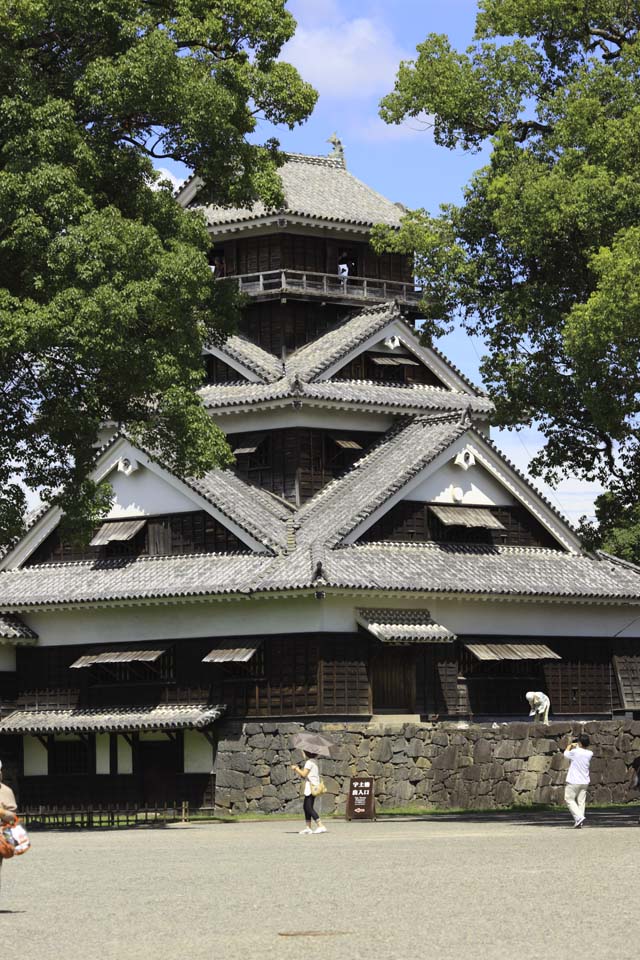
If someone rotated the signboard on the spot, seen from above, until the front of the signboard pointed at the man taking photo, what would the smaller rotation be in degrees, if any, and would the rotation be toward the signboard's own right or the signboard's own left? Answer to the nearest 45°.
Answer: approximately 45° to the signboard's own left

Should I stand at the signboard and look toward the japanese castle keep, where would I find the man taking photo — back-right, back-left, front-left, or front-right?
back-right

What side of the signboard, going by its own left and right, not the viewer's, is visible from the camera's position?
front

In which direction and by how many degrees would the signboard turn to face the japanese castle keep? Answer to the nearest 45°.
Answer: approximately 180°
